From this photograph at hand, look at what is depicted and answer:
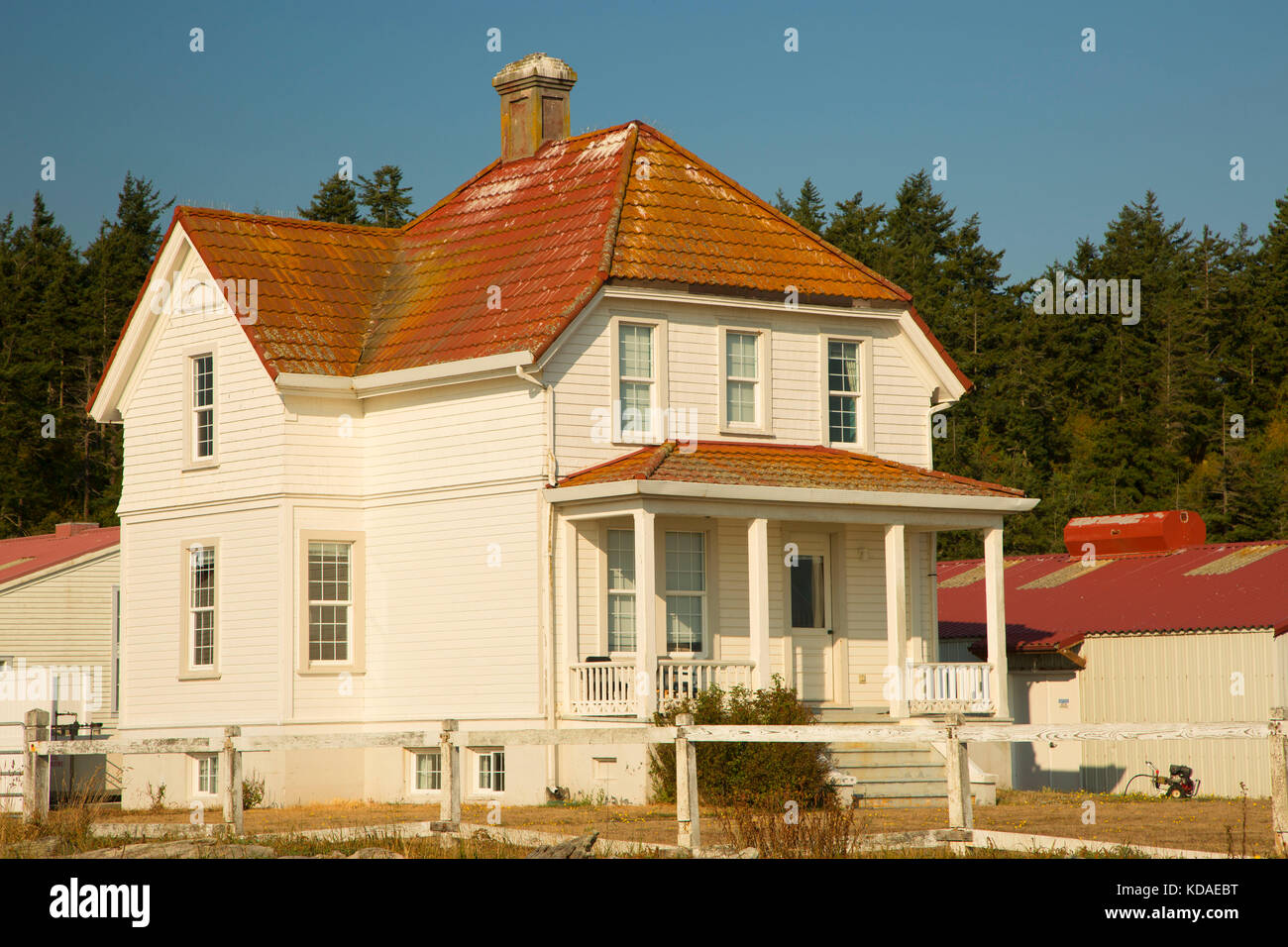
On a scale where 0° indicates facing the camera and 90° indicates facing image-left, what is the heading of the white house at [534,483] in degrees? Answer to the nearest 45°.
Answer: approximately 315°

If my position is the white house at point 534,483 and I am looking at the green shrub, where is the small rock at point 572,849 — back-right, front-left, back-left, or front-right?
front-right

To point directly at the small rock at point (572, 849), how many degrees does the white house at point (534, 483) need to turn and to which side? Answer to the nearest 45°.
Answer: approximately 45° to its right

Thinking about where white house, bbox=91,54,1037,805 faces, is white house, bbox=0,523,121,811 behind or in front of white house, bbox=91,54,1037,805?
behind

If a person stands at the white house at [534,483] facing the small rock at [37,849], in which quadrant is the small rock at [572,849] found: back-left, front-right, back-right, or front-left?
front-left

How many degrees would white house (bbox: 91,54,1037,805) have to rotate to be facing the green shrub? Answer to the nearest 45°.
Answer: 0° — it already faces it

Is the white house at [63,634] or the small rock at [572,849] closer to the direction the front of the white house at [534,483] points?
the small rock

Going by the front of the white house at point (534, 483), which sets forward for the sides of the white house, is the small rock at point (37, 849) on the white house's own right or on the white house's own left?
on the white house's own right
